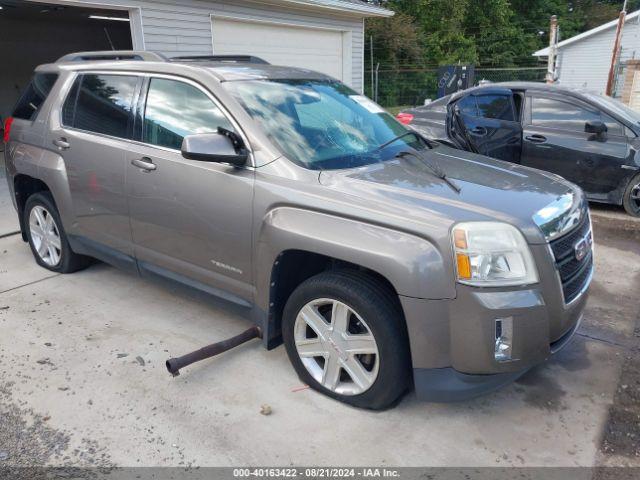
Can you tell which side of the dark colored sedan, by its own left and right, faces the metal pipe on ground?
right

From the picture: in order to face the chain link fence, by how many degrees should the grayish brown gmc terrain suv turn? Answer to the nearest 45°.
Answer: approximately 135° to its left

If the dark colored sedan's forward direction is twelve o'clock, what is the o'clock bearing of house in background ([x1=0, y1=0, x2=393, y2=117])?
The house in background is roughly at 7 o'clock from the dark colored sedan.

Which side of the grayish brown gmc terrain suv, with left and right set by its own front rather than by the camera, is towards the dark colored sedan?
left

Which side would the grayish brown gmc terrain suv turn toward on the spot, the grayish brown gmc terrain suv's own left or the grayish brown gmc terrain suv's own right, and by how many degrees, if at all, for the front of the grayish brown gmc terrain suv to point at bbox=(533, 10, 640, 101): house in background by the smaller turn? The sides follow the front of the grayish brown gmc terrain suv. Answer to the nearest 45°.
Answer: approximately 90° to the grayish brown gmc terrain suv's own left

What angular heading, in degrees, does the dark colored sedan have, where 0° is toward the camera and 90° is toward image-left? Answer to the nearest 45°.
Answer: approximately 270°

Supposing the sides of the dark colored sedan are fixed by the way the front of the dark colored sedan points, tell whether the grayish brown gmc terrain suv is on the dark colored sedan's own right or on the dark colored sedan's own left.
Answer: on the dark colored sedan's own right

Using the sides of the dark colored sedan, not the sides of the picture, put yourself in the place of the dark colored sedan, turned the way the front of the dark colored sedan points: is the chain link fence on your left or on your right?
on your left

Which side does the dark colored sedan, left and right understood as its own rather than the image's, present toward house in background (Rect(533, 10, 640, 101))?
left

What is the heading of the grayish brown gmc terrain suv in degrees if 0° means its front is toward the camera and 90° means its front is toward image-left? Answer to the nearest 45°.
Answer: approximately 315°
